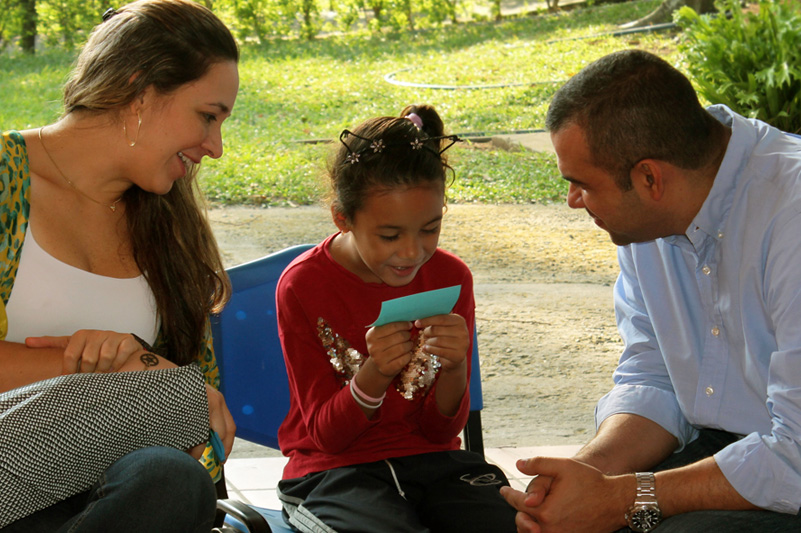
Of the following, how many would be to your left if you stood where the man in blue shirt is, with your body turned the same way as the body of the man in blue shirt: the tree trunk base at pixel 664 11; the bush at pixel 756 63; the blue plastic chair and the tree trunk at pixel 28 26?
0

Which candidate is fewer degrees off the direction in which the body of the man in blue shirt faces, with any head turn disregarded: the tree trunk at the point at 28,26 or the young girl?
the young girl

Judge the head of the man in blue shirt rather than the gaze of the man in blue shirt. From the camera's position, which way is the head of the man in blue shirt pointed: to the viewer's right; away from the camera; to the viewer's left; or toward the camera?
to the viewer's left

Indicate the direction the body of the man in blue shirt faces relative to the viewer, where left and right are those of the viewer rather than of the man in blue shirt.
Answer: facing the viewer and to the left of the viewer

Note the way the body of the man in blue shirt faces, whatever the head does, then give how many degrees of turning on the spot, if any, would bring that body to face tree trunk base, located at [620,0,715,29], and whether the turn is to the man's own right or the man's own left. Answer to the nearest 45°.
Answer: approximately 135° to the man's own right

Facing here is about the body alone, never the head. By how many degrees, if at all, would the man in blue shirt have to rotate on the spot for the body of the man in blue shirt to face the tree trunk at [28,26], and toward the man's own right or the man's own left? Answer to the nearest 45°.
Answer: approximately 90° to the man's own right

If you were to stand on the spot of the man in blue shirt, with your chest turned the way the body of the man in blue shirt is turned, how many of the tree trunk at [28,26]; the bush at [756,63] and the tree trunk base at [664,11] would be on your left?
0

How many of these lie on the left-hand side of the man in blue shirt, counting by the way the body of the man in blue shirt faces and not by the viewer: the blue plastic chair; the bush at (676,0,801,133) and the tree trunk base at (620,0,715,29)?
0

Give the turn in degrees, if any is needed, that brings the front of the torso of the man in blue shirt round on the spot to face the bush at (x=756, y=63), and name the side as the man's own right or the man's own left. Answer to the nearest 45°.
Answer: approximately 135° to the man's own right

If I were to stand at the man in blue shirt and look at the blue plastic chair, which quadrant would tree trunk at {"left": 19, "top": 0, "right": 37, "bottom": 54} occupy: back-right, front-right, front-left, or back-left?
front-right
